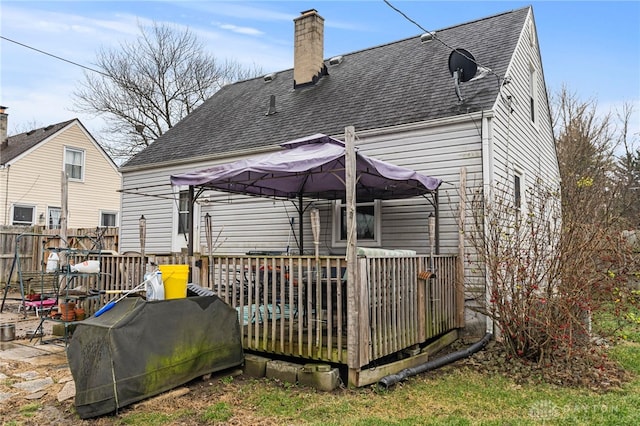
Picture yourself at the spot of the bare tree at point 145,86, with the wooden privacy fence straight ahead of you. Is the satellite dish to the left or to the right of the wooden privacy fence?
left

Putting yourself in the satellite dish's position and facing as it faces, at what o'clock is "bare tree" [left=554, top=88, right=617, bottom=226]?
The bare tree is roughly at 11 o'clock from the satellite dish.
